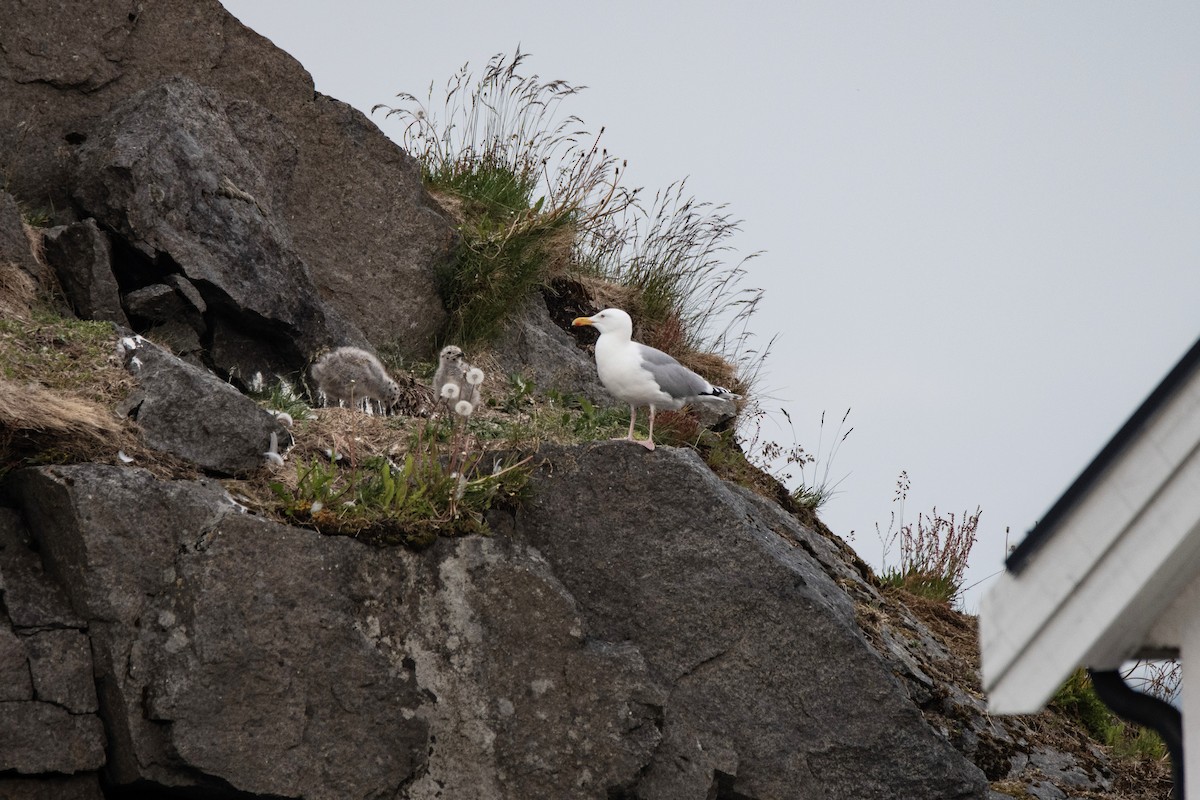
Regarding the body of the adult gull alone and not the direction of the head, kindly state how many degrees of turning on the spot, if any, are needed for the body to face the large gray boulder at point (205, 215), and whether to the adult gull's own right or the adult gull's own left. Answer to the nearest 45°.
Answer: approximately 45° to the adult gull's own right

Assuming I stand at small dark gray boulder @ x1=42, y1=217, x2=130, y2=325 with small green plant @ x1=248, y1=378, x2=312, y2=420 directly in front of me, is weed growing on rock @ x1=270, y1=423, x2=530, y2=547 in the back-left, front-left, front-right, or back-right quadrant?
front-right

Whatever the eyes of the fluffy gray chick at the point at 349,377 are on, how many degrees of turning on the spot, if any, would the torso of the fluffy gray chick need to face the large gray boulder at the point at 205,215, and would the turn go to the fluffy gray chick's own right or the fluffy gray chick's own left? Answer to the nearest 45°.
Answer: approximately 180°

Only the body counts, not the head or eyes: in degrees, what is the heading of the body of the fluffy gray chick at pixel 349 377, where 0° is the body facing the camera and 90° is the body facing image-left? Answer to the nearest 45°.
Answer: approximately 270°

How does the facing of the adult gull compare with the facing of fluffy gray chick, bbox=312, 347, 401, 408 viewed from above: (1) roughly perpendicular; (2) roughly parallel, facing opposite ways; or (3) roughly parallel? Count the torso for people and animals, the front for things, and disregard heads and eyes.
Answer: roughly parallel, facing opposite ways

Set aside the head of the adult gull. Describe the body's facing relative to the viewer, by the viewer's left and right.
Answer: facing to the left of the viewer

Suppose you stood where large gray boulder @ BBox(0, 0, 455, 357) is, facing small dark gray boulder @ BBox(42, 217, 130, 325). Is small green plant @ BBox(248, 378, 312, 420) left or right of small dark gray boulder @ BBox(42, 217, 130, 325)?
left

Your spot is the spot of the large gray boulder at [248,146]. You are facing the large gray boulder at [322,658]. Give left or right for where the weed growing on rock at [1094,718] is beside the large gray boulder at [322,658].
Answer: left

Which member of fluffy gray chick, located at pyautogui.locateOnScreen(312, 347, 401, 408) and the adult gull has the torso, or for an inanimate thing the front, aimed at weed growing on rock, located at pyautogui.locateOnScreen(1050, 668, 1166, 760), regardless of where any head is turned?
the fluffy gray chick

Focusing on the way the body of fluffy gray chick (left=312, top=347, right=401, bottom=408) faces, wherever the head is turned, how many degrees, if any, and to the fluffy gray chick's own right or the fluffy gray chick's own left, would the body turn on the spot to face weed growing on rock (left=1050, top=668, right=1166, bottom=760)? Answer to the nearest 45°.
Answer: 0° — it already faces it

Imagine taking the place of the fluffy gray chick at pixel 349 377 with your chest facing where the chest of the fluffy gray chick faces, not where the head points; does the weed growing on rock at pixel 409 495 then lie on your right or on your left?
on your right

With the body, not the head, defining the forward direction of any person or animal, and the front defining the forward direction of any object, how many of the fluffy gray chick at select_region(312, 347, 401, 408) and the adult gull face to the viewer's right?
1

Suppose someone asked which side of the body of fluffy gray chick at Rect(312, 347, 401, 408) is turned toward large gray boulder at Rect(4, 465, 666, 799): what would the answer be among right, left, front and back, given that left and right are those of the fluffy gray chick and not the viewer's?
right

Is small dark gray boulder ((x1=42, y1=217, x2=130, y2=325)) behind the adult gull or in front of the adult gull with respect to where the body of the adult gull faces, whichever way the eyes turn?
in front
